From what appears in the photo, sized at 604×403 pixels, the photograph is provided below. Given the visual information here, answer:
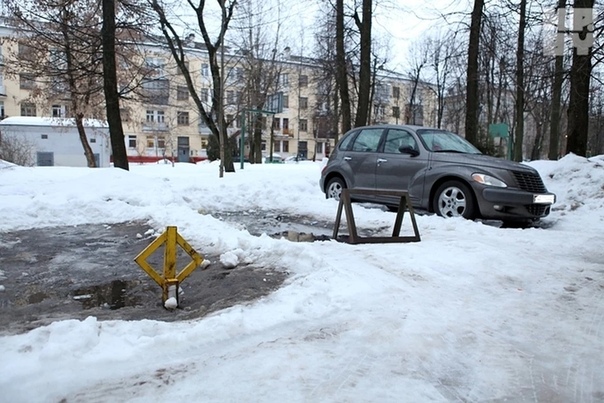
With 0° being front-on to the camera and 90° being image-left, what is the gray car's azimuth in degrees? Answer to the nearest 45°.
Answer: approximately 315°

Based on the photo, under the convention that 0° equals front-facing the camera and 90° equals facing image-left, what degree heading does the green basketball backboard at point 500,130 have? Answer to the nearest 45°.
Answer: approximately 0°

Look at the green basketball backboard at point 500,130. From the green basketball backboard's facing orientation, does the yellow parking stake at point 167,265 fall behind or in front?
in front

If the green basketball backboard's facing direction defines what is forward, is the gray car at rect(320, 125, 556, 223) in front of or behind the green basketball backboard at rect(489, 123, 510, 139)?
in front

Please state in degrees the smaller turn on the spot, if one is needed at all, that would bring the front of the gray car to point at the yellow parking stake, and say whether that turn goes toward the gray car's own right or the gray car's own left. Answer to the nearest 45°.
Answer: approximately 45° to the gray car's own right

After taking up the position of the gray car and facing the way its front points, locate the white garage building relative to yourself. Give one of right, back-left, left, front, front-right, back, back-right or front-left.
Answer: back

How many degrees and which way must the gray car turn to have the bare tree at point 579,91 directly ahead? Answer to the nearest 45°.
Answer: approximately 90° to its left

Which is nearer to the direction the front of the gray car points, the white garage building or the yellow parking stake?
the yellow parking stake

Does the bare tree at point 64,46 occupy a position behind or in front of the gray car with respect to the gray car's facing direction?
behind

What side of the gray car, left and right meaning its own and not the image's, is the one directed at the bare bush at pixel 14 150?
back
